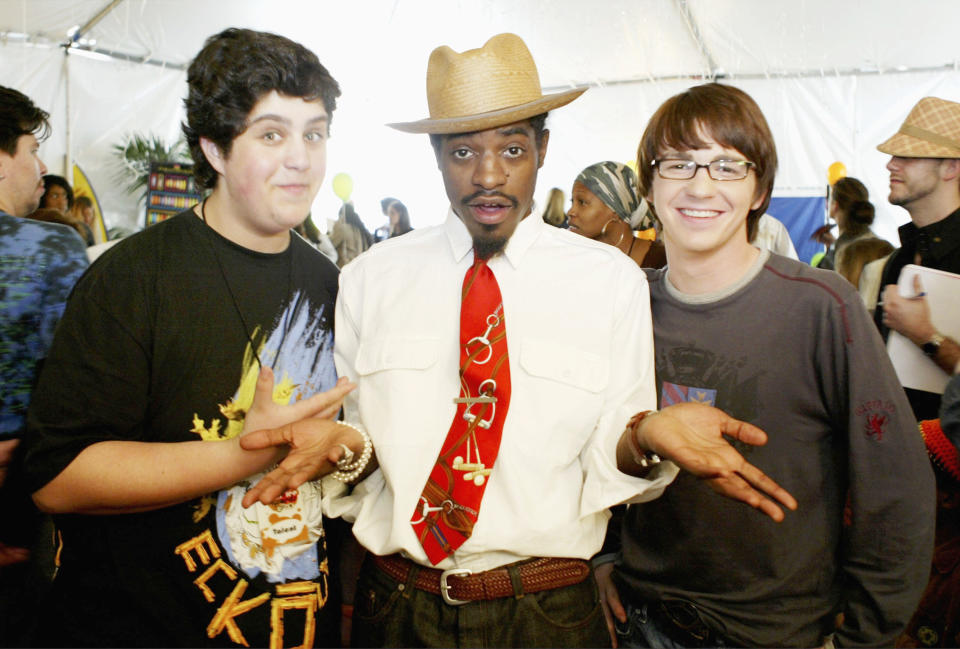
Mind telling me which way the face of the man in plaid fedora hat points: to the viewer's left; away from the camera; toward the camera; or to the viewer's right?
to the viewer's left

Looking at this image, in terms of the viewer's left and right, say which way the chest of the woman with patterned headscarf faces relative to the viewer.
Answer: facing to the left of the viewer

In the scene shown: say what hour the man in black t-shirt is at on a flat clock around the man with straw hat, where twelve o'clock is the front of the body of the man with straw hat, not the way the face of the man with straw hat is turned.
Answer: The man in black t-shirt is roughly at 3 o'clock from the man with straw hat.

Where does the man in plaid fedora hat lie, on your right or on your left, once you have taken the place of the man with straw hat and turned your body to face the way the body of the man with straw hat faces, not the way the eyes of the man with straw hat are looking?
on your left

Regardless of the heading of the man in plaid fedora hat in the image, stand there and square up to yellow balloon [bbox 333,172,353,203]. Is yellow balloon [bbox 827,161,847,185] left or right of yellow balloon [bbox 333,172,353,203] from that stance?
right

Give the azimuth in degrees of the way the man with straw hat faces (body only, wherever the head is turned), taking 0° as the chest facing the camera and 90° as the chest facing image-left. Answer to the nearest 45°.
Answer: approximately 0°

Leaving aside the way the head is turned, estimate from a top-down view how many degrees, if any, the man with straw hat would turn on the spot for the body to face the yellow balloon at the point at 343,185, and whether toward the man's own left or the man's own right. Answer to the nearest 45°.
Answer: approximately 180°

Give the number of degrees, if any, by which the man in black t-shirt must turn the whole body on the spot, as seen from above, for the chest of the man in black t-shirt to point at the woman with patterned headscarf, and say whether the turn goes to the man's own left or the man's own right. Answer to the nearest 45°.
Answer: approximately 90° to the man's own left
